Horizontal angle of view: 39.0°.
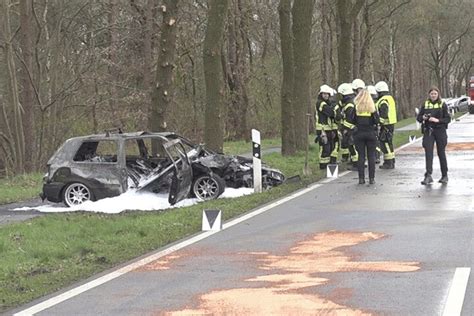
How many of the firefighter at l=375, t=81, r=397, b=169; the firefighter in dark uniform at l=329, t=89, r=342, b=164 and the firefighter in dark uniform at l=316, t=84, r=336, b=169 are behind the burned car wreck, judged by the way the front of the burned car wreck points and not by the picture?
0

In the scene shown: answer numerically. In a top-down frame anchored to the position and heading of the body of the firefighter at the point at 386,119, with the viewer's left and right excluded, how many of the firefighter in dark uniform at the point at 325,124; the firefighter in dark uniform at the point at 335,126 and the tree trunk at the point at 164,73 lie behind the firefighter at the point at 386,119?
0

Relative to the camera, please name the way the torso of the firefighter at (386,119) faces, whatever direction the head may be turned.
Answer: to the viewer's left

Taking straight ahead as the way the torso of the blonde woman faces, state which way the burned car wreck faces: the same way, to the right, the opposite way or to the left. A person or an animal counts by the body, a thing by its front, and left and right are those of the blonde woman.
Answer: to the right

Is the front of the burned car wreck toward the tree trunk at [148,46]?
no

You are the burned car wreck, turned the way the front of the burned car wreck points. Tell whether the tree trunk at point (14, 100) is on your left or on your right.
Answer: on your left

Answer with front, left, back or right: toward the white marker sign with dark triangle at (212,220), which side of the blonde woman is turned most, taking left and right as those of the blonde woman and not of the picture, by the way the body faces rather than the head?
back

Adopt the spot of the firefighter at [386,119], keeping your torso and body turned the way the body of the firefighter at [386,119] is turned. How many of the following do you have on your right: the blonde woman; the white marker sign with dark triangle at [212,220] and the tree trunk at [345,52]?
1

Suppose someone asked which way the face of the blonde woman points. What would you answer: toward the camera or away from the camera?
away from the camera

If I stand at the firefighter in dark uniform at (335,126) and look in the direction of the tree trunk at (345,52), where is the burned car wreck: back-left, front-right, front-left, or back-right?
back-left

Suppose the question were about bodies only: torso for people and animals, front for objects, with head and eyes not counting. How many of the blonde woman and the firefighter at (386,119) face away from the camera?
1

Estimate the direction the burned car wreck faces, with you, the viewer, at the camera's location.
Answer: facing to the right of the viewer

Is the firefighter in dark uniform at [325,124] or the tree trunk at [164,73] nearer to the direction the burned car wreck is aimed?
the firefighter in dark uniform

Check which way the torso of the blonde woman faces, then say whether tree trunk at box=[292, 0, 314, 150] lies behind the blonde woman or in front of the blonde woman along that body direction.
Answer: in front

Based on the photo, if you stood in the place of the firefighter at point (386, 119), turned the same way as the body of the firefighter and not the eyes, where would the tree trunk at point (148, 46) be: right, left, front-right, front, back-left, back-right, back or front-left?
front-right

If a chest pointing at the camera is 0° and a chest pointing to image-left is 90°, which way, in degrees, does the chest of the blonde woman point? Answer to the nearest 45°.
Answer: approximately 180°

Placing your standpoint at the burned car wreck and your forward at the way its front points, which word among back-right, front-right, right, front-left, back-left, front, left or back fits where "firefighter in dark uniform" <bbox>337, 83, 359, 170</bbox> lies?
front-left
